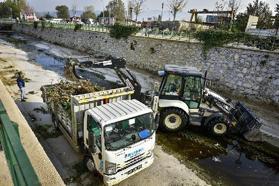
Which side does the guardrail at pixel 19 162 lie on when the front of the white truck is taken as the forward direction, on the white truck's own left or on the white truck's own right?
on the white truck's own right

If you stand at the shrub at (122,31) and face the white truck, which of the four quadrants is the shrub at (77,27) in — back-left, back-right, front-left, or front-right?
back-right

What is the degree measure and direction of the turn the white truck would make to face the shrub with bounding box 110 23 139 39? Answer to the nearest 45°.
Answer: approximately 135° to its left

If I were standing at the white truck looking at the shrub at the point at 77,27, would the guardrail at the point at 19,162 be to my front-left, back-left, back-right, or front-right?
back-left

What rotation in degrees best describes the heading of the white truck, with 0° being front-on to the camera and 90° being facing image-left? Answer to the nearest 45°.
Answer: approximately 315°

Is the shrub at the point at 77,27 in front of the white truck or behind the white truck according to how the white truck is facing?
behind

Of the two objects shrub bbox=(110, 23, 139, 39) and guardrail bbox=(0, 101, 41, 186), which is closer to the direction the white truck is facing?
the guardrail
